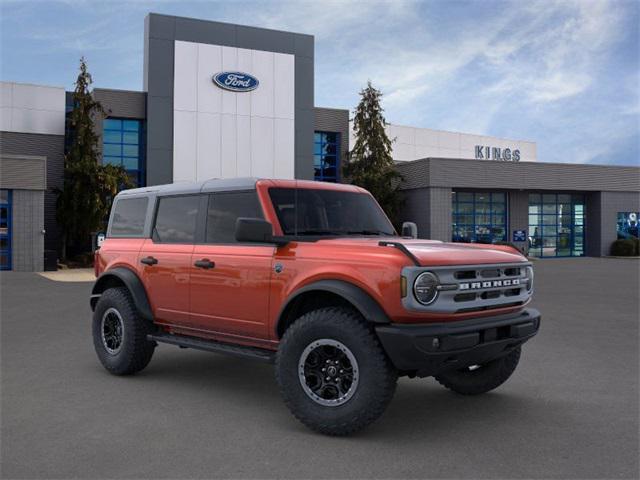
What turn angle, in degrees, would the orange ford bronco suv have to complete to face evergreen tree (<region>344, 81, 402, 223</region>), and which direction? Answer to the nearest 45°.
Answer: approximately 135° to its left

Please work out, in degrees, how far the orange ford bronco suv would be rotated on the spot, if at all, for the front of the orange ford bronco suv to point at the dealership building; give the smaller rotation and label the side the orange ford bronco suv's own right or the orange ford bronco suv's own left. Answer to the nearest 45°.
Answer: approximately 135° to the orange ford bronco suv's own left

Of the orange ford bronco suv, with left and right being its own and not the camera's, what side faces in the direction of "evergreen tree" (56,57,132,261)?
back

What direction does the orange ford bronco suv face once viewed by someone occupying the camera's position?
facing the viewer and to the right of the viewer

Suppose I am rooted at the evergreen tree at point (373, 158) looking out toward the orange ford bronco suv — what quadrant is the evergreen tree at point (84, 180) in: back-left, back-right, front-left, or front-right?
front-right
